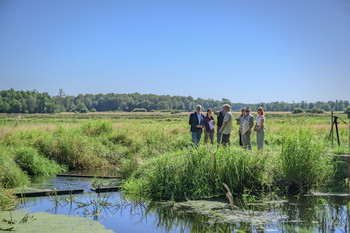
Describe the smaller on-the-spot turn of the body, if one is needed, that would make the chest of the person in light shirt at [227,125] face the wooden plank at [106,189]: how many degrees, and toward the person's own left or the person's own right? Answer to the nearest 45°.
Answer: approximately 45° to the person's own left

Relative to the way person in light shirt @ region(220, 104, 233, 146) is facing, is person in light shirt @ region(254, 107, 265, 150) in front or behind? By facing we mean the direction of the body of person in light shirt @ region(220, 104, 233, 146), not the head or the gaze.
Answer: behind

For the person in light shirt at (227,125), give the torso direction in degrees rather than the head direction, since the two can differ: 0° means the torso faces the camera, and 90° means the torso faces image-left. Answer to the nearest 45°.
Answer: approximately 90°

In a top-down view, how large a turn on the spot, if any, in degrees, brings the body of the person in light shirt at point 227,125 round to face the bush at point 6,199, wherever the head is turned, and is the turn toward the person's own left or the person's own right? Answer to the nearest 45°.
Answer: approximately 45° to the person's own left

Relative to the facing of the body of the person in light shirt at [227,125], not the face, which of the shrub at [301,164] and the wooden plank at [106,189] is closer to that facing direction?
the wooden plank

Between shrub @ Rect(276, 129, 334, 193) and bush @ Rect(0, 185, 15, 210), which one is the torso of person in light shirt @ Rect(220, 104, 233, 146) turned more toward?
the bush
